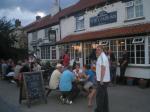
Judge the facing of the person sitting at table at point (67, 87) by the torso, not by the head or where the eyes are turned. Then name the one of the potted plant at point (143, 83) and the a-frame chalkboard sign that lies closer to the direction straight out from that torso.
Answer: the potted plant

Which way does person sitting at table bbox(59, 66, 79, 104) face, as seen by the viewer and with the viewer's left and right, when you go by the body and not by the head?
facing away from the viewer and to the right of the viewer

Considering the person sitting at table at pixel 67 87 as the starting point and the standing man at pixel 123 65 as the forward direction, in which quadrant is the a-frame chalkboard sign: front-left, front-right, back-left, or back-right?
back-left

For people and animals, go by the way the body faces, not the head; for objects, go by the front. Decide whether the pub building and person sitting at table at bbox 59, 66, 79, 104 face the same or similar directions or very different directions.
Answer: very different directions

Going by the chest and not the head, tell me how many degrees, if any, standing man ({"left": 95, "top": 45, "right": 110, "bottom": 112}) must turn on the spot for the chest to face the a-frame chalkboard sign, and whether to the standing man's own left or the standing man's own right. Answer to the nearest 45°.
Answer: approximately 45° to the standing man's own right
